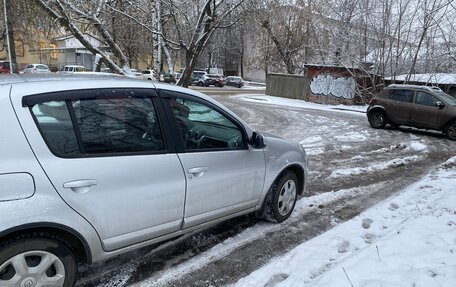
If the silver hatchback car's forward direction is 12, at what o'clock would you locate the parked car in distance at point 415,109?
The parked car in distance is roughly at 12 o'clock from the silver hatchback car.

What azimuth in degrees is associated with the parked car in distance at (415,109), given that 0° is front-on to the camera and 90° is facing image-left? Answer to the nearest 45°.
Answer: approximately 315°

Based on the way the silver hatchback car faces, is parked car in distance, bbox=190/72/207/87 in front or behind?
in front

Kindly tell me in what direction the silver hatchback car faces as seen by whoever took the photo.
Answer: facing away from the viewer and to the right of the viewer

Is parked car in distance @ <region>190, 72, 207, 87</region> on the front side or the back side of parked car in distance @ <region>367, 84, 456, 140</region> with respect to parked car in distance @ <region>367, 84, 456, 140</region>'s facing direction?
on the back side

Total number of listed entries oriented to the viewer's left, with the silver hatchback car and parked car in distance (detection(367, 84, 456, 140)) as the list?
0

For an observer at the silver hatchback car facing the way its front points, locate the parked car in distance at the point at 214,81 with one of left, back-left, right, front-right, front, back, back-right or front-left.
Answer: front-left
